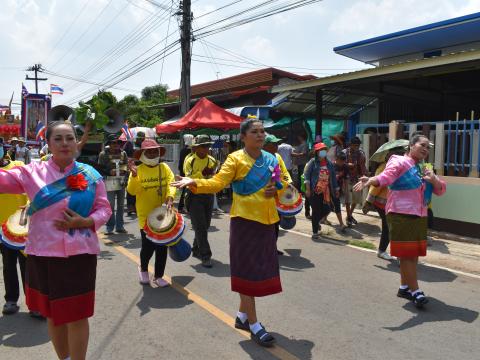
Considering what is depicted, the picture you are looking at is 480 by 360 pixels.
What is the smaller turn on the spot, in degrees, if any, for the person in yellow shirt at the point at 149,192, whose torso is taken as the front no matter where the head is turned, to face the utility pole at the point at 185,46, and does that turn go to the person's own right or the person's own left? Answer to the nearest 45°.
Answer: approximately 180°

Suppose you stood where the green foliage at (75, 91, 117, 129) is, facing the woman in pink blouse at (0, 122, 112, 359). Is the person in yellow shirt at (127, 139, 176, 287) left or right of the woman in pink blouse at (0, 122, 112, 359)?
left

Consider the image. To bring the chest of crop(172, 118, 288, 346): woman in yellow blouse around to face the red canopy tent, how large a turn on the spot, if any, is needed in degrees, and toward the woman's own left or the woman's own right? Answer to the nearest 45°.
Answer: approximately 135° to the woman's own left

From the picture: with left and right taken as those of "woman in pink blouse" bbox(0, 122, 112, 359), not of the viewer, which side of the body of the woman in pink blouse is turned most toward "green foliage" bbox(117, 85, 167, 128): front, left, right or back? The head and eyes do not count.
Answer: back

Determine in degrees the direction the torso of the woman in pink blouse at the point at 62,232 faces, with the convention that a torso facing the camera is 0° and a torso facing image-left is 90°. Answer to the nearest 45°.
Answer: approximately 0°

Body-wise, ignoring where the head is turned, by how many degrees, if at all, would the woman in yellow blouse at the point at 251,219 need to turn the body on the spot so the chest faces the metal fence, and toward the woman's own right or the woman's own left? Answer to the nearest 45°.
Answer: approximately 90° to the woman's own left

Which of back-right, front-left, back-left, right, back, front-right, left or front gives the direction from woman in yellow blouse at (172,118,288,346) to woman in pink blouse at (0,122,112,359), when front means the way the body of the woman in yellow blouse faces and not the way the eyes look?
right

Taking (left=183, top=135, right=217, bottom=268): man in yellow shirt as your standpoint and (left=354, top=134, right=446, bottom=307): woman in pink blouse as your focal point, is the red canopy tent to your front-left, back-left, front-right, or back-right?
back-left

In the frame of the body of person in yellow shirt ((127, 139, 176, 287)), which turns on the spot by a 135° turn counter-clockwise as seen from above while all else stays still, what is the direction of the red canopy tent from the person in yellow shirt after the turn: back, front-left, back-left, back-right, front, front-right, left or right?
front-left
